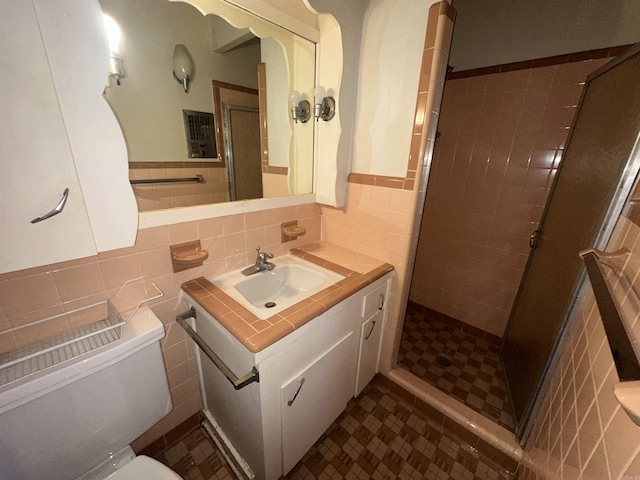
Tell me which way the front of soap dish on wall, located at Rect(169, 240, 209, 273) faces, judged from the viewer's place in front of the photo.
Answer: facing the viewer and to the right of the viewer

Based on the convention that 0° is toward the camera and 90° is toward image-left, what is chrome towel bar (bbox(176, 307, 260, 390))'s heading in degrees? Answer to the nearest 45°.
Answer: approximately 45°

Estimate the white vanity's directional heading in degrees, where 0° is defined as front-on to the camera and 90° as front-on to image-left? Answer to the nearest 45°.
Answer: approximately 315°

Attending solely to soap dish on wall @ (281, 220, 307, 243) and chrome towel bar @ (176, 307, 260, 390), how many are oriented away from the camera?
0

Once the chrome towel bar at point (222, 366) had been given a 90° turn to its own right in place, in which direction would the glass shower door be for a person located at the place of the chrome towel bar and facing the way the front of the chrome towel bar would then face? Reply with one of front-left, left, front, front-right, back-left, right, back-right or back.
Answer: back-right

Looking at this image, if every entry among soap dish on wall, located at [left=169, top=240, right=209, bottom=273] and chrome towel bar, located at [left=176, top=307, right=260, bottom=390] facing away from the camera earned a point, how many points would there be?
0

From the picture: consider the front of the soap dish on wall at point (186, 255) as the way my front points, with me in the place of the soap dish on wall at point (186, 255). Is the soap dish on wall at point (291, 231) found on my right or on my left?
on my left

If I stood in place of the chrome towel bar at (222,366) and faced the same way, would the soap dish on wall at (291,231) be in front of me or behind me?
behind
